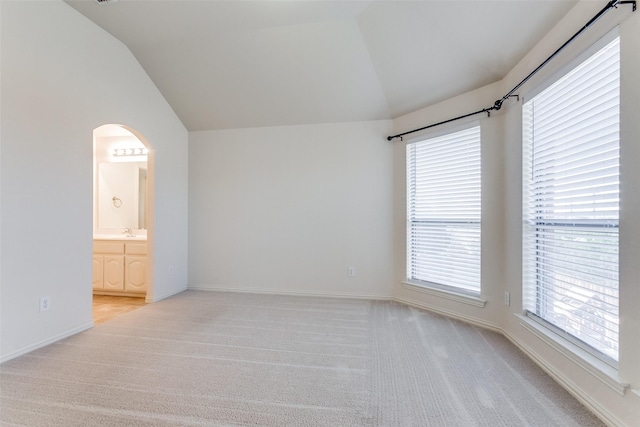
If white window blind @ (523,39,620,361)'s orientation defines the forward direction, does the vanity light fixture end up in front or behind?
in front

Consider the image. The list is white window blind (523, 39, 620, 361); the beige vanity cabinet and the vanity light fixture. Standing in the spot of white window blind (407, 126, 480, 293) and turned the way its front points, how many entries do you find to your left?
1

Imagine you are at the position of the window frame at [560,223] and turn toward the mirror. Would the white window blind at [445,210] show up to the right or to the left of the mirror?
right

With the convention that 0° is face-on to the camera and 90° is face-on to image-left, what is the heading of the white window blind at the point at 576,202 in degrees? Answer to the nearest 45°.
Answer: approximately 45°

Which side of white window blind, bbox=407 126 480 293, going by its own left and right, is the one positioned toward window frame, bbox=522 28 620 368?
left

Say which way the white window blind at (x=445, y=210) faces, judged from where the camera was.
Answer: facing the viewer and to the left of the viewer

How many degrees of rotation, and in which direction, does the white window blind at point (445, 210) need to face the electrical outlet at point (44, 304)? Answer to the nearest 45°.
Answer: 0° — it already faces it

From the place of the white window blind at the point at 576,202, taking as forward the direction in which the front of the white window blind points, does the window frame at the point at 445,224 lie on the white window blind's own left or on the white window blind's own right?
on the white window blind's own right

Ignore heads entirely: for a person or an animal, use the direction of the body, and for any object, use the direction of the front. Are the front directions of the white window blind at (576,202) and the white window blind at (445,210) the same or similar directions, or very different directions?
same or similar directions

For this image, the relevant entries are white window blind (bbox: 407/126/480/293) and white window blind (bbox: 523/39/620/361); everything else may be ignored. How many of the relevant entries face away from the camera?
0

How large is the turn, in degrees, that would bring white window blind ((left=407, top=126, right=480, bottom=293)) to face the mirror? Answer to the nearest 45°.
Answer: approximately 45° to its right

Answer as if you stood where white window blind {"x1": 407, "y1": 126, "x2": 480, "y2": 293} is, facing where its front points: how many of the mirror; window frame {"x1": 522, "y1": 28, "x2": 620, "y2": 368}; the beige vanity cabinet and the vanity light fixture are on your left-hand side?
1
